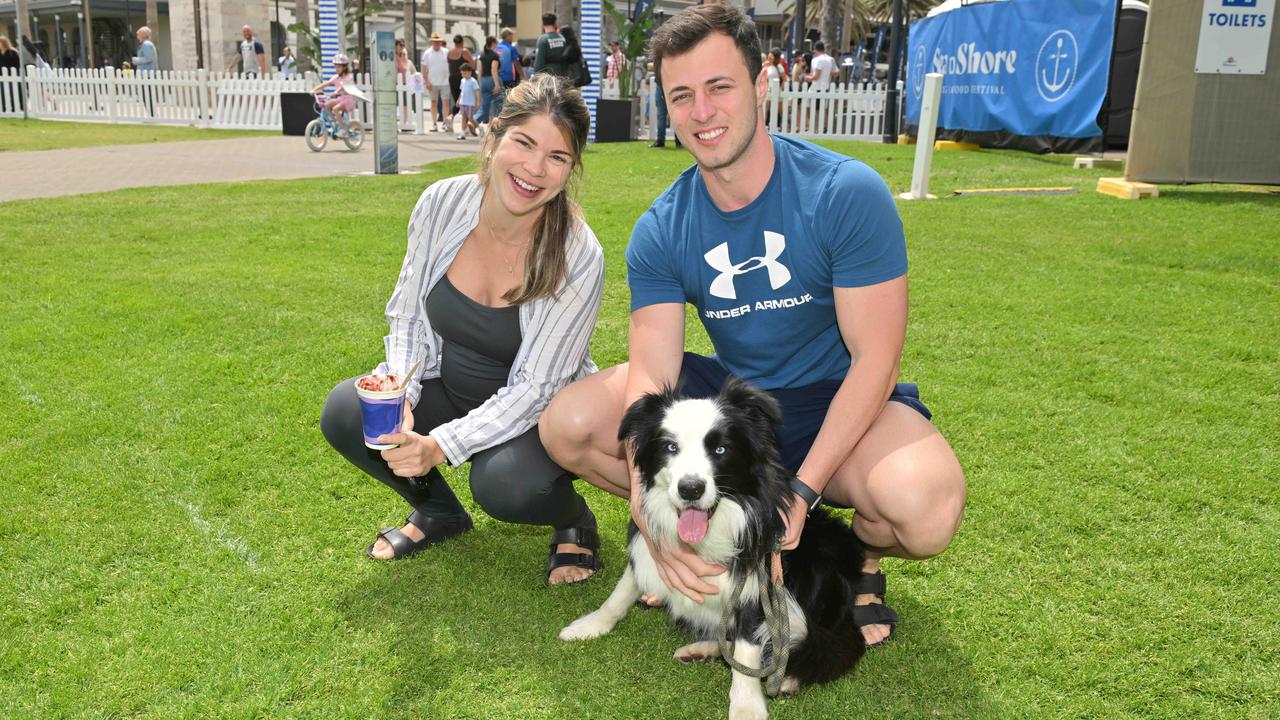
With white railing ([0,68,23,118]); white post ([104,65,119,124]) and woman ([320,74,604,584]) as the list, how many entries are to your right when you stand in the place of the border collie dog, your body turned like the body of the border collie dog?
3

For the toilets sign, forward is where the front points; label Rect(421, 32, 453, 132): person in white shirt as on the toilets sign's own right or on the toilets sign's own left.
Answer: on the toilets sign's own right

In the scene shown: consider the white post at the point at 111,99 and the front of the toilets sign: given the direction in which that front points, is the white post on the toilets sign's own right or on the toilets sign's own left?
on the toilets sign's own right

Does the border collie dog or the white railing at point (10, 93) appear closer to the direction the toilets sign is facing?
the border collie dog

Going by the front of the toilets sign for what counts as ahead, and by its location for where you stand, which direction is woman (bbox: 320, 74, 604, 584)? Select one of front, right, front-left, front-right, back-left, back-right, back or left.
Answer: front

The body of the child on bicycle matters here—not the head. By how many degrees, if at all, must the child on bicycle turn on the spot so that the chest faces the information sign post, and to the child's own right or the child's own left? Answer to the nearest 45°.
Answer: approximately 45° to the child's own left

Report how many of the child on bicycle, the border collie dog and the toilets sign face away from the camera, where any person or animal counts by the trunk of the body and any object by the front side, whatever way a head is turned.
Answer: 0

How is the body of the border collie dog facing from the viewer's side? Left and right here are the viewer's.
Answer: facing the viewer and to the left of the viewer

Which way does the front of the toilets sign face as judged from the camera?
facing the viewer

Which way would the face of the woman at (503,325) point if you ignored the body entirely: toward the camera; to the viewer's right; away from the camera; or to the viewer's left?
toward the camera

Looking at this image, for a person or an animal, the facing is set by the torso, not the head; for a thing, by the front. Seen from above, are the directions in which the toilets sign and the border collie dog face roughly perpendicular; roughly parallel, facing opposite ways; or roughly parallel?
roughly parallel
